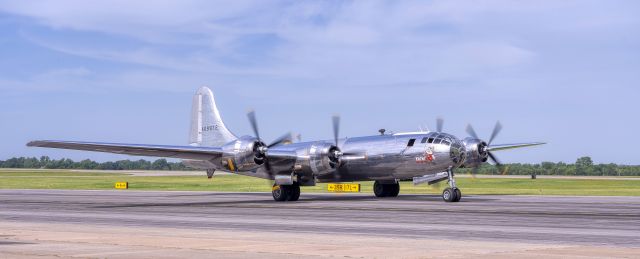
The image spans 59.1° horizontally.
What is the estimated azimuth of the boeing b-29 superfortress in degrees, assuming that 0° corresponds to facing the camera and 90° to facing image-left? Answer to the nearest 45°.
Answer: approximately 315°
